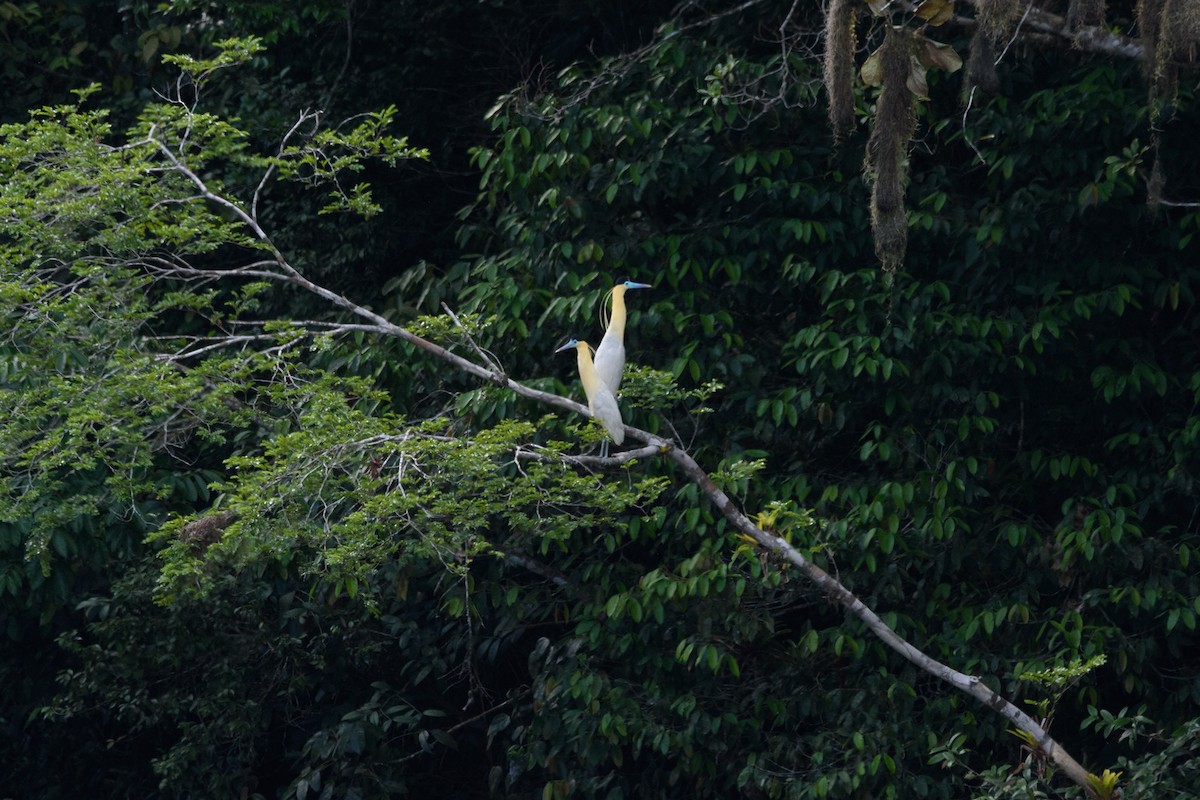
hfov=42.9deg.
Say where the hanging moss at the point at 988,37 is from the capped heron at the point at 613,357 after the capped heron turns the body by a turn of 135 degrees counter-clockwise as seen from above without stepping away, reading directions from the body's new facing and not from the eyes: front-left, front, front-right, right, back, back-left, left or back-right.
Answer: back-right

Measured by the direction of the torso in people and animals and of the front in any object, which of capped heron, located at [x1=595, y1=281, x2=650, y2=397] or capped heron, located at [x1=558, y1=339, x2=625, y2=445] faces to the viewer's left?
capped heron, located at [x1=558, y1=339, x2=625, y2=445]

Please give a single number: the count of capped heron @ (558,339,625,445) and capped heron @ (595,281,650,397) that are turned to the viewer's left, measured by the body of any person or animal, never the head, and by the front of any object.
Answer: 1

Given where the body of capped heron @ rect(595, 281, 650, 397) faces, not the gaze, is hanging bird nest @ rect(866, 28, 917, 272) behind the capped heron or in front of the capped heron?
in front

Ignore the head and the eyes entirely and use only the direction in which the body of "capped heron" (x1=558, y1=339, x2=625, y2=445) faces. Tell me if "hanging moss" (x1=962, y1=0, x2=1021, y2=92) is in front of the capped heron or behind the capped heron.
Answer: behind

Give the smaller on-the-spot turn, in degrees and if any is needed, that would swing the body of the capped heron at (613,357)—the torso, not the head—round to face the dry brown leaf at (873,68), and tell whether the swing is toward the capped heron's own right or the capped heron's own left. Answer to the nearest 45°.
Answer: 0° — it already faces it

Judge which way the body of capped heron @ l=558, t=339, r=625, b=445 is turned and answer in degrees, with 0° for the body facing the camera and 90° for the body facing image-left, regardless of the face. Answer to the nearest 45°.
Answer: approximately 90°

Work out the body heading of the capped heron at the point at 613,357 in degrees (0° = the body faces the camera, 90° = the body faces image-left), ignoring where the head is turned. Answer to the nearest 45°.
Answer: approximately 270°

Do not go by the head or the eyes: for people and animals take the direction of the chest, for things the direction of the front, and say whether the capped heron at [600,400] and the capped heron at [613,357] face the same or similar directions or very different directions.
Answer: very different directions

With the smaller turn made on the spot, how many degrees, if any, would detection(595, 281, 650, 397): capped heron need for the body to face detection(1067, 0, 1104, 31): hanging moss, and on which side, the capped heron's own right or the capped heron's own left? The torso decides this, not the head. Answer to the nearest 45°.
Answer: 0° — it already faces it

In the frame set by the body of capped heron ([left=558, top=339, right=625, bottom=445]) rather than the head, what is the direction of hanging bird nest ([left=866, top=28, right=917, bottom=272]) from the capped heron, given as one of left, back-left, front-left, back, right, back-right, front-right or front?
back

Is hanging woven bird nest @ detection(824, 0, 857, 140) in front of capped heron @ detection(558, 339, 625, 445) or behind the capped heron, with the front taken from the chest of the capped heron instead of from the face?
behind
